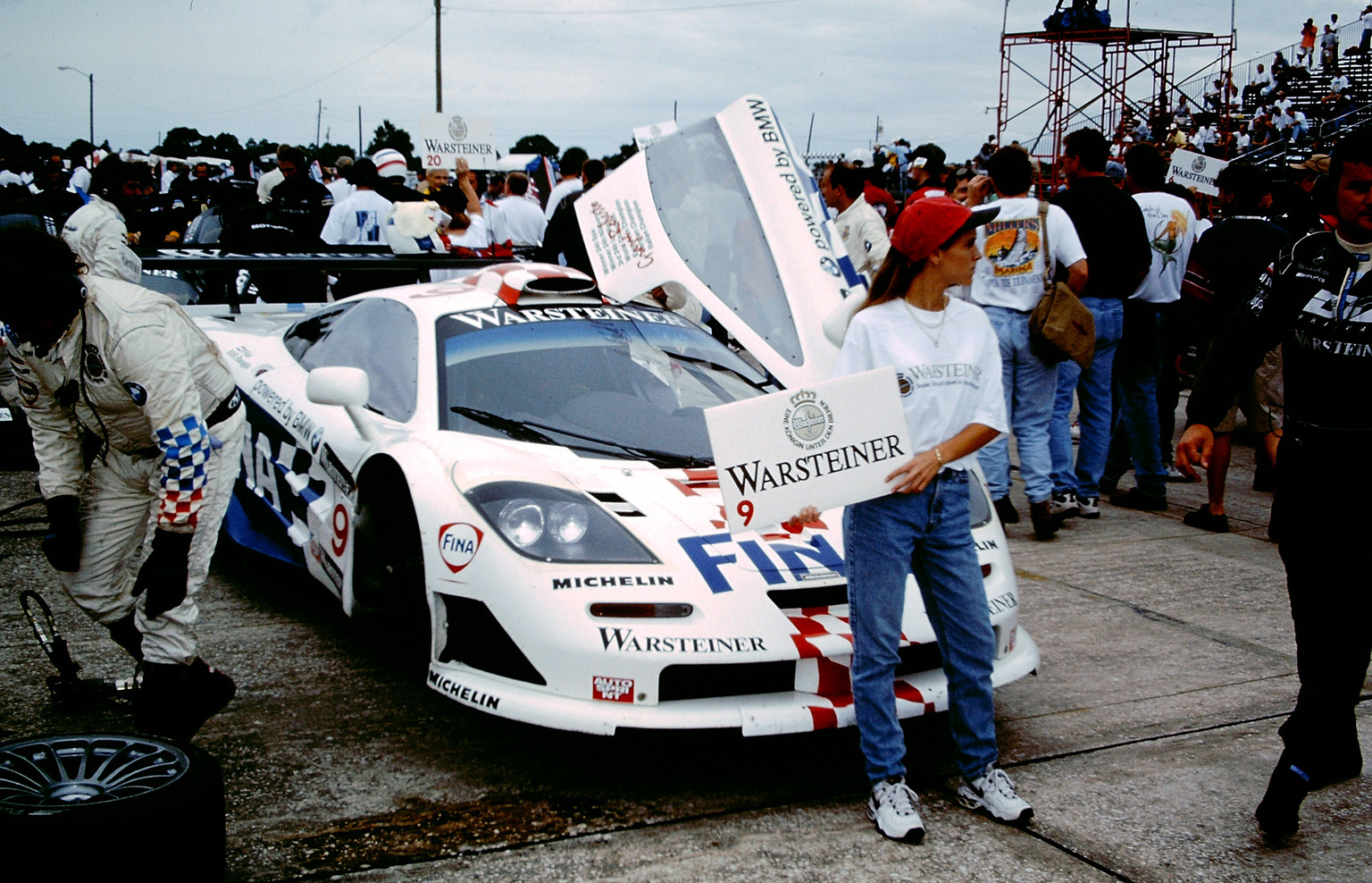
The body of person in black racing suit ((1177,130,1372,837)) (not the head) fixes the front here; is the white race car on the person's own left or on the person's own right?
on the person's own right

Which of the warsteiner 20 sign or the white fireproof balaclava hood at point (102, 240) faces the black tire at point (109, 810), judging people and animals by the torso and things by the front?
the warsteiner 20 sign

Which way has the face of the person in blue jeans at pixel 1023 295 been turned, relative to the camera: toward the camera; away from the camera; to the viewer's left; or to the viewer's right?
away from the camera

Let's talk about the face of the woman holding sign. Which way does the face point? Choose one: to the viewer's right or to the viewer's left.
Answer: to the viewer's right
